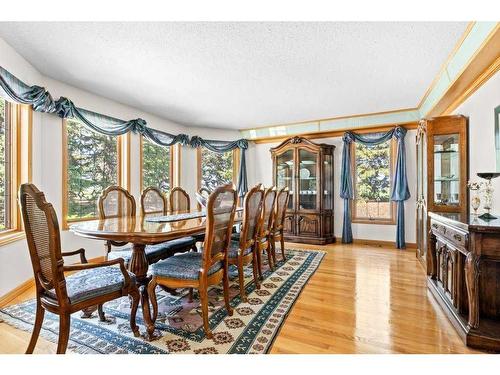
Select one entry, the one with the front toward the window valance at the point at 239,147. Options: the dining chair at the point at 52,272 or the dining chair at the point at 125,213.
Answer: the dining chair at the point at 52,272

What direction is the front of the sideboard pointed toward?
to the viewer's left

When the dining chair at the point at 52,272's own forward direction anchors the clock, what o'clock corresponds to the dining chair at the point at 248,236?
the dining chair at the point at 248,236 is roughly at 1 o'clock from the dining chair at the point at 52,272.

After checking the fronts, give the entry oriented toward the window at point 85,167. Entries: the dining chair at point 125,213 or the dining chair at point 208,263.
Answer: the dining chair at point 208,263

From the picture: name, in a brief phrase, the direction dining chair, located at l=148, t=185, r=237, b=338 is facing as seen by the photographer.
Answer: facing away from the viewer and to the left of the viewer

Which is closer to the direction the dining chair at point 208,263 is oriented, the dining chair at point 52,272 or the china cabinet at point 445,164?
the dining chair

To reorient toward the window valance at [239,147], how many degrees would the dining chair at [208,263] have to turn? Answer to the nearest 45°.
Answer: approximately 45° to its right

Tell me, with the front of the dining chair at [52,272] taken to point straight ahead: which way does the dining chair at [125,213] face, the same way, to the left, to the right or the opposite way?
to the right

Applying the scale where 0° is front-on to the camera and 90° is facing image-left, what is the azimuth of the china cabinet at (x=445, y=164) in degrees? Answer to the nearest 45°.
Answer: approximately 90°

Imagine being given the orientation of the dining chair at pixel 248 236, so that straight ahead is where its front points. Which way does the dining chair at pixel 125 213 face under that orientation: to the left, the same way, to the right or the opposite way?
the opposite way

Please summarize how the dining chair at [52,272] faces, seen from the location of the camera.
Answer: facing away from the viewer and to the right of the viewer
